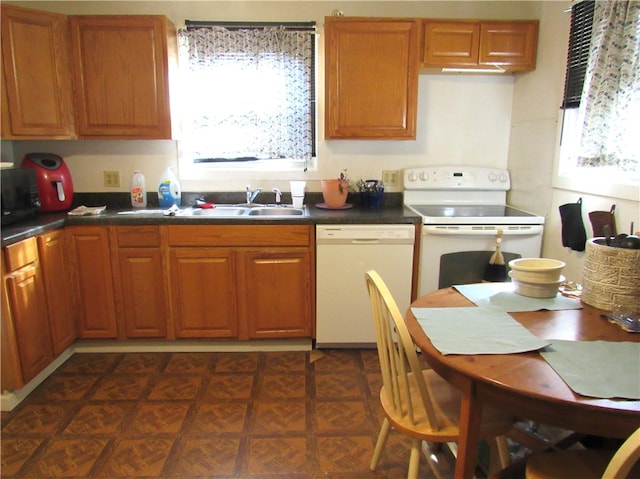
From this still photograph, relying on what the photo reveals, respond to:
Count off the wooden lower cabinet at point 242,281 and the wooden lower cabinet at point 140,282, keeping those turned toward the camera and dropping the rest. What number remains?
2

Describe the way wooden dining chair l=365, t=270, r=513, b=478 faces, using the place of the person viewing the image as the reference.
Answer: facing away from the viewer and to the right of the viewer

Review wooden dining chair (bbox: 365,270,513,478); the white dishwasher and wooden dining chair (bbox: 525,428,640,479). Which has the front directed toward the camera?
the white dishwasher

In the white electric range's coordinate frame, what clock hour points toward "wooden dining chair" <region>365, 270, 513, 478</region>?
The wooden dining chair is roughly at 12 o'clock from the white electric range.

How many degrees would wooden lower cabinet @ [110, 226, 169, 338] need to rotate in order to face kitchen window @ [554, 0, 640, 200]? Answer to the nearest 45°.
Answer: approximately 45° to its left

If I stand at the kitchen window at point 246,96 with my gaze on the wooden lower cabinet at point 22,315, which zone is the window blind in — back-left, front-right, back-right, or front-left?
back-left

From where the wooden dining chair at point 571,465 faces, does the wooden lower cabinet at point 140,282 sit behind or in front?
in front

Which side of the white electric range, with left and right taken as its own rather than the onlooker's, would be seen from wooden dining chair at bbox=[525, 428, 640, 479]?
front

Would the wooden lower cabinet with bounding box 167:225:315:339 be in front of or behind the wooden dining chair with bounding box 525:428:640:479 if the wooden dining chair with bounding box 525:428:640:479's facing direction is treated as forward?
in front

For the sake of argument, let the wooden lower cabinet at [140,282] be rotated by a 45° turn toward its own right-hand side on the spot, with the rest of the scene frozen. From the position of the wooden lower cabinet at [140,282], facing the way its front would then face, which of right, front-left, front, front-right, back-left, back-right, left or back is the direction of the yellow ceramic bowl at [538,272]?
left

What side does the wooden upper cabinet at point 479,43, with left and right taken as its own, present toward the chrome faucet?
right

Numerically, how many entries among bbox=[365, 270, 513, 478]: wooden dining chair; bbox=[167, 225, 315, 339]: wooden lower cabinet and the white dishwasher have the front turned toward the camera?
2

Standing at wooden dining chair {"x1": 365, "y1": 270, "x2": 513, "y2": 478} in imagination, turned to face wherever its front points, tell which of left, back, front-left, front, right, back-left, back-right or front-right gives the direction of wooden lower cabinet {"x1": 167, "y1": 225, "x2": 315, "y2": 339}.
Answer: left

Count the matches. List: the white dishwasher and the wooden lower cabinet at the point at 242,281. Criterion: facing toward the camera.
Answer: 2

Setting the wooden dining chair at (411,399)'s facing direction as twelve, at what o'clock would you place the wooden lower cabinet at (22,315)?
The wooden lower cabinet is roughly at 8 o'clock from the wooden dining chair.
